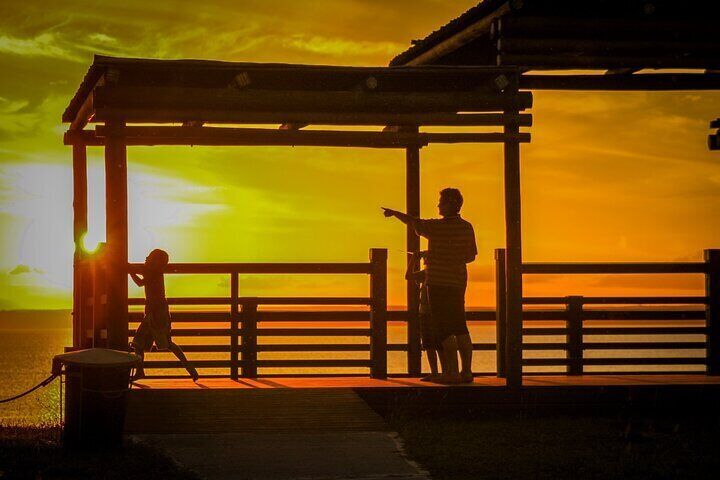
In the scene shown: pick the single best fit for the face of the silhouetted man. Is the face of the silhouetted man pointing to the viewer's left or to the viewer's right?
to the viewer's left

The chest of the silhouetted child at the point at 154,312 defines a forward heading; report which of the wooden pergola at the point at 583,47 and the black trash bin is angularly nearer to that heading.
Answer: the black trash bin

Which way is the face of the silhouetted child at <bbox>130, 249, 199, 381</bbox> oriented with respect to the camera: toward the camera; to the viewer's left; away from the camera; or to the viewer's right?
to the viewer's left

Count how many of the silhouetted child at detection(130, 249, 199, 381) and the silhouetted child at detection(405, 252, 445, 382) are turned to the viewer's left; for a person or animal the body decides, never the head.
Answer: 2

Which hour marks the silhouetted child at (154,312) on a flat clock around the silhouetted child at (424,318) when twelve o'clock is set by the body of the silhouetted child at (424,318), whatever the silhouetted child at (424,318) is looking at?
the silhouetted child at (154,312) is roughly at 12 o'clock from the silhouetted child at (424,318).

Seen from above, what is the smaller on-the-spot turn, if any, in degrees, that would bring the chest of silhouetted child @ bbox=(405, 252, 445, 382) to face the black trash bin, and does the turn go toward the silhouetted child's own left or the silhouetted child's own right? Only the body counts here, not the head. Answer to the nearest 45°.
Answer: approximately 45° to the silhouetted child's own left

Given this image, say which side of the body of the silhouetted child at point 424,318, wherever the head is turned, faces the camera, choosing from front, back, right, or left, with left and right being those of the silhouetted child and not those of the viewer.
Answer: left

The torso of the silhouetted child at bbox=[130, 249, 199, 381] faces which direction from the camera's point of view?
to the viewer's left

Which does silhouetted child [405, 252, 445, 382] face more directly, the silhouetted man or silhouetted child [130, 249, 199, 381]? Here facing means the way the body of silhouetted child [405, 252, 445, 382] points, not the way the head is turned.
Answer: the silhouetted child

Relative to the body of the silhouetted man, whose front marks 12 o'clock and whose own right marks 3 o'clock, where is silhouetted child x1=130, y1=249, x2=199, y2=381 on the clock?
The silhouetted child is roughly at 11 o'clock from the silhouetted man.

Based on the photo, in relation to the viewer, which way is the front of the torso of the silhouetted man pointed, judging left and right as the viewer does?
facing away from the viewer and to the left of the viewer
